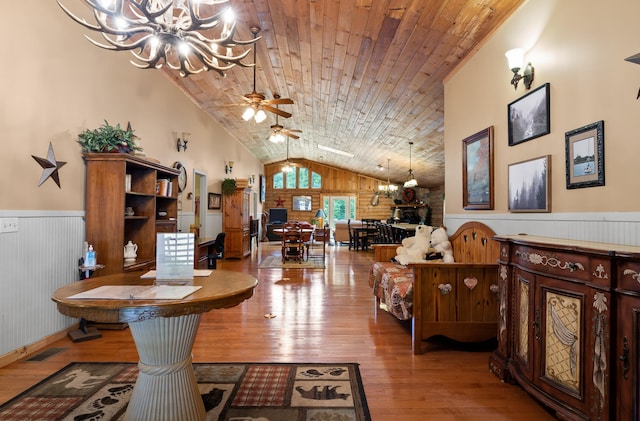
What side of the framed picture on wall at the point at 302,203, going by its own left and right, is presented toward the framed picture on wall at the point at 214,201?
front

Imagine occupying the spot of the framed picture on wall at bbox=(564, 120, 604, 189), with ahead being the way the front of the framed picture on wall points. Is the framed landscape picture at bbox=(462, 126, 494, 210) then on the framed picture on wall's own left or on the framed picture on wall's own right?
on the framed picture on wall's own right

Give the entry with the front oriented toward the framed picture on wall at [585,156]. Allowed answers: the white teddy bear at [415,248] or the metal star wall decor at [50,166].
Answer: the metal star wall decor

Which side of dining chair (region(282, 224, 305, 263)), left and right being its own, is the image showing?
back

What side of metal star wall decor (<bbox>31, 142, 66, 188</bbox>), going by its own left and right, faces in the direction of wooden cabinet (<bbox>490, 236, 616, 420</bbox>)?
front

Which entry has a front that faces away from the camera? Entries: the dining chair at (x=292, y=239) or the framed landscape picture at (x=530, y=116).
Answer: the dining chair

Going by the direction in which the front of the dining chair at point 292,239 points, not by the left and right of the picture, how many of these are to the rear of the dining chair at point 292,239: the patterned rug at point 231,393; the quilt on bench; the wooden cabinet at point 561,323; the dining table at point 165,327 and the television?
4

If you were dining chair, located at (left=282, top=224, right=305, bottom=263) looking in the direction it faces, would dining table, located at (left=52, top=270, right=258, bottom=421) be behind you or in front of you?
behind

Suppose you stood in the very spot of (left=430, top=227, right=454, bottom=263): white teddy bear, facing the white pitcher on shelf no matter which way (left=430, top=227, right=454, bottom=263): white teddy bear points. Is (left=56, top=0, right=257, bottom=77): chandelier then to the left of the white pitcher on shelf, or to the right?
left

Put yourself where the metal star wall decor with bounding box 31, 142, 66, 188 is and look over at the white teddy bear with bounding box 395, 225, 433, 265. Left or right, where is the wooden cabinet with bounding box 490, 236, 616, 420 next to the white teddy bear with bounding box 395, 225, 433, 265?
right

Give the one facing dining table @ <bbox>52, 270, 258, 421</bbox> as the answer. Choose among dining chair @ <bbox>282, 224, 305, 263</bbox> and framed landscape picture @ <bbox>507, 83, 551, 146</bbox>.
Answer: the framed landscape picture
